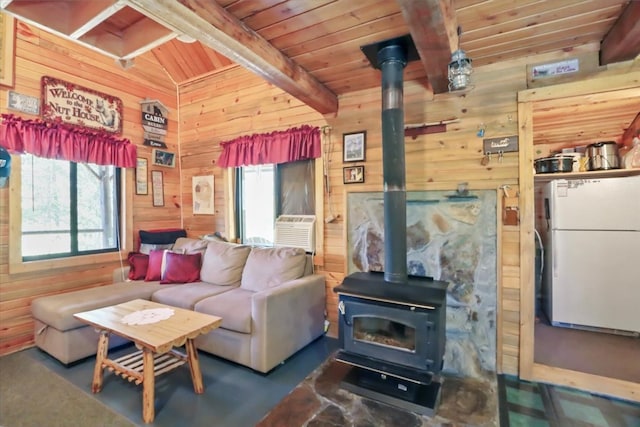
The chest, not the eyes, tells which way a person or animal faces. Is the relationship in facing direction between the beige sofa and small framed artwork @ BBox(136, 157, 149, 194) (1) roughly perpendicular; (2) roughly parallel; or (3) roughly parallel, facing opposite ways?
roughly perpendicular

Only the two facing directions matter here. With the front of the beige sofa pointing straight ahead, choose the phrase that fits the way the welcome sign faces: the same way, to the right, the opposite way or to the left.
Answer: to the left

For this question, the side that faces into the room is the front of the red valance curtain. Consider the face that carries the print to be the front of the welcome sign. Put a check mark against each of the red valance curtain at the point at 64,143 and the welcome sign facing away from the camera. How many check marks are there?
0

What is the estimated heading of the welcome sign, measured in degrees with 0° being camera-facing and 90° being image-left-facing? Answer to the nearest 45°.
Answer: approximately 315°

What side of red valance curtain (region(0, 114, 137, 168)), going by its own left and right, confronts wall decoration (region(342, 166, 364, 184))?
front

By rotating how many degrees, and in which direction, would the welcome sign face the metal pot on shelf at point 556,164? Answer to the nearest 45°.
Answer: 0° — it already faces it
